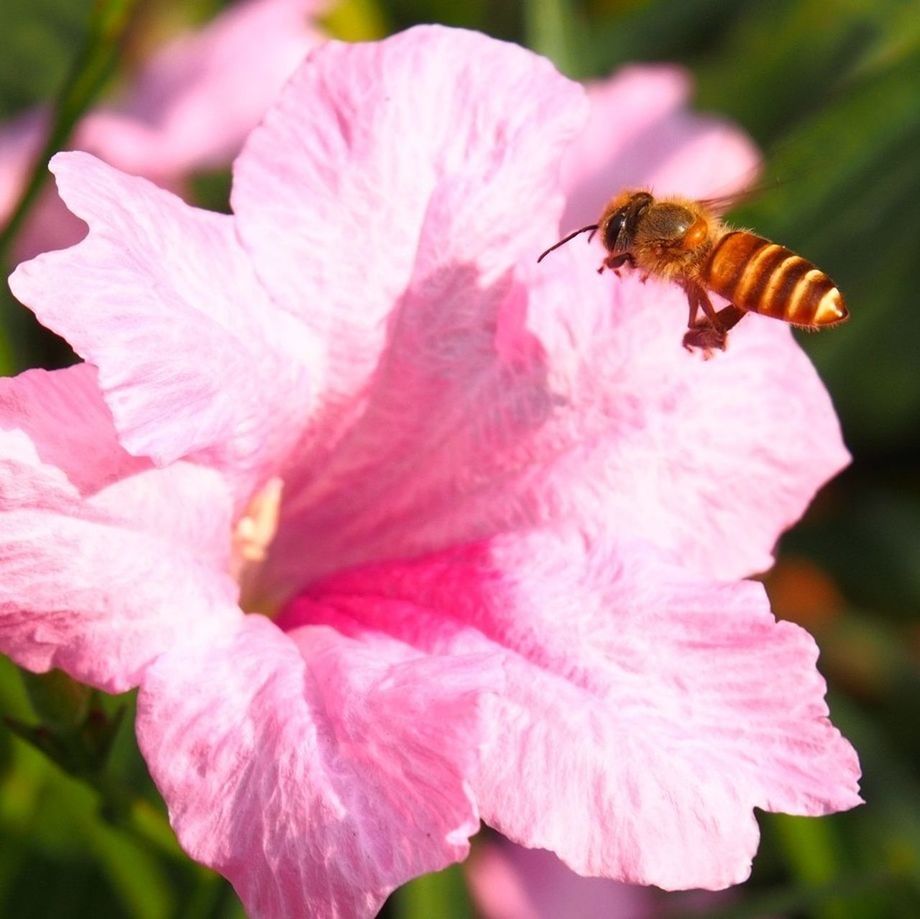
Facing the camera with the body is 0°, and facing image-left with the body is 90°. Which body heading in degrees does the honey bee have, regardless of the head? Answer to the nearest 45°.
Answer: approximately 90°

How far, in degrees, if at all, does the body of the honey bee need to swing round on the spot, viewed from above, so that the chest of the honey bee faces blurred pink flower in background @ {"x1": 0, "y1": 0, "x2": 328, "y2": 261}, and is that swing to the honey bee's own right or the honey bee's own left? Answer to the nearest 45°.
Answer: approximately 45° to the honey bee's own right
